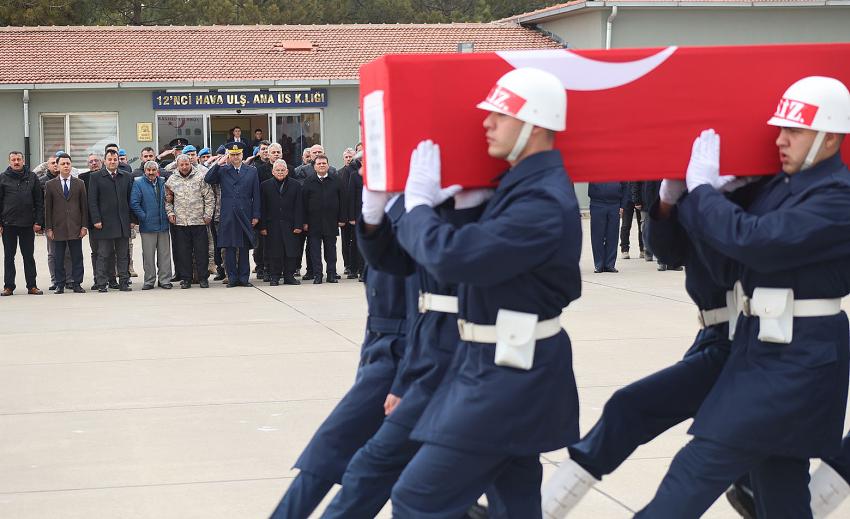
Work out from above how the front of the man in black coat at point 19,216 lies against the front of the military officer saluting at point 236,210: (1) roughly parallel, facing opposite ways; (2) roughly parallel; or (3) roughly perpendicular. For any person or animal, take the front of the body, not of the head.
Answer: roughly parallel

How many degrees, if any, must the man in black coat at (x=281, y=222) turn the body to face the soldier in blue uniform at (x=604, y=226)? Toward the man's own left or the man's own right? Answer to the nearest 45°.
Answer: approximately 90° to the man's own left

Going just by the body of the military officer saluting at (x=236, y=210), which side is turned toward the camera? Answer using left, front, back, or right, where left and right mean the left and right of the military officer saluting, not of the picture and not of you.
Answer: front

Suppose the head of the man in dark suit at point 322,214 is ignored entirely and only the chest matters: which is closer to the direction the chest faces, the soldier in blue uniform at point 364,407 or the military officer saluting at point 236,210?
the soldier in blue uniform

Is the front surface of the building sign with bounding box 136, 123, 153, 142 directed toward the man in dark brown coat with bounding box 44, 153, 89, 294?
yes

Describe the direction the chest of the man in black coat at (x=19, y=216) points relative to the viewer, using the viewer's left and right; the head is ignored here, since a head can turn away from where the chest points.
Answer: facing the viewer

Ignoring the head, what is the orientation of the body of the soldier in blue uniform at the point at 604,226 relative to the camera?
toward the camera

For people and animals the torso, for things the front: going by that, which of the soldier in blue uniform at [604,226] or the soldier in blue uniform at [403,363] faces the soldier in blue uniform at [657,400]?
the soldier in blue uniform at [604,226]

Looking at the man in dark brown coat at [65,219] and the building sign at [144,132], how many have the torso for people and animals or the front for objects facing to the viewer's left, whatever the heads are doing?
0

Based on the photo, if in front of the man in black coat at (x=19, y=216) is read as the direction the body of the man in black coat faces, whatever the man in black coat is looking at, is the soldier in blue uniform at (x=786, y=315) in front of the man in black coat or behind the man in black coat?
in front

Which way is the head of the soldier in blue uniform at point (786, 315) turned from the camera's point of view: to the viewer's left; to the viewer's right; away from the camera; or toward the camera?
to the viewer's left

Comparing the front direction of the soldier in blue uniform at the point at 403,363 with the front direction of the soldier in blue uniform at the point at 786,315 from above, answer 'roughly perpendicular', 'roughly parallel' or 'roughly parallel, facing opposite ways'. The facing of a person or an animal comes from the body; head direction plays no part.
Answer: roughly parallel

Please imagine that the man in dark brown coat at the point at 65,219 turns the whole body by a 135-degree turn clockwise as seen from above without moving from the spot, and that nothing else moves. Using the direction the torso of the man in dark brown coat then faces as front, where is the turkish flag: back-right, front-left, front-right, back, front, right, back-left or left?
back-left

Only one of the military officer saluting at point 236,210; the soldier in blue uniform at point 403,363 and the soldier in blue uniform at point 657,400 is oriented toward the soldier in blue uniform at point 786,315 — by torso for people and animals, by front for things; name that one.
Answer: the military officer saluting

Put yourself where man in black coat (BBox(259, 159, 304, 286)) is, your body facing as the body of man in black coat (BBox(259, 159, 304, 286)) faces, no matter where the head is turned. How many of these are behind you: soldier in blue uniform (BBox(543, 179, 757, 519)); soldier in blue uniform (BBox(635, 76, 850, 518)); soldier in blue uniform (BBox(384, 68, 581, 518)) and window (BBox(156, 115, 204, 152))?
1

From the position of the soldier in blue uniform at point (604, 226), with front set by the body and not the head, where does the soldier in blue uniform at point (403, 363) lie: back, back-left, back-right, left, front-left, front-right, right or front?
front

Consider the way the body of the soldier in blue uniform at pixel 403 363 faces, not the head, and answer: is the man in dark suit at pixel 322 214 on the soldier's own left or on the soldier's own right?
on the soldier's own right

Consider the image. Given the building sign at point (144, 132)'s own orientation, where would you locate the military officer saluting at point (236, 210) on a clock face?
The military officer saluting is roughly at 12 o'clock from the building sign.
